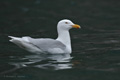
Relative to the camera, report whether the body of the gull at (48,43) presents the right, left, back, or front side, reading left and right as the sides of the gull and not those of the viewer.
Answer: right
